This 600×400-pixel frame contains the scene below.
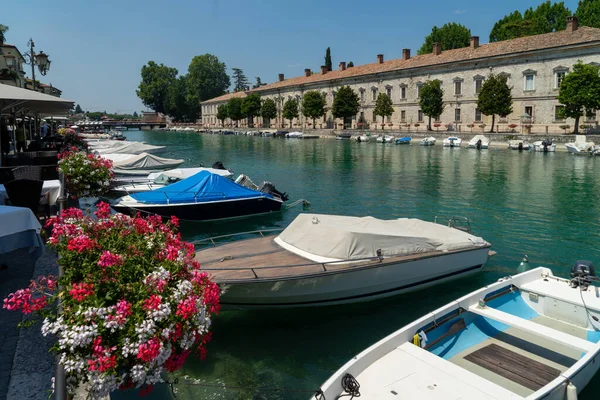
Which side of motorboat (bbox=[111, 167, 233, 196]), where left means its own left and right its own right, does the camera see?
left

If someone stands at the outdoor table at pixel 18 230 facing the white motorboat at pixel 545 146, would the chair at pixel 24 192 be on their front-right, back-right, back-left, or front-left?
front-left

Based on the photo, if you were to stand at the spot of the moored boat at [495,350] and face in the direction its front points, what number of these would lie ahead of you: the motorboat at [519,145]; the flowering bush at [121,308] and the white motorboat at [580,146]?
1

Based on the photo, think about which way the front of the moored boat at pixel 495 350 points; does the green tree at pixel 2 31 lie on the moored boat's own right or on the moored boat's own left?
on the moored boat's own right

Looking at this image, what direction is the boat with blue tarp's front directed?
to the viewer's left

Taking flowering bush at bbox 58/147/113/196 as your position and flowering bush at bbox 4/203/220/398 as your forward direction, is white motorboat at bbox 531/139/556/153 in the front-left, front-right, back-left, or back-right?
back-left

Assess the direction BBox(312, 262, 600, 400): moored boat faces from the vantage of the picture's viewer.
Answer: facing the viewer and to the left of the viewer

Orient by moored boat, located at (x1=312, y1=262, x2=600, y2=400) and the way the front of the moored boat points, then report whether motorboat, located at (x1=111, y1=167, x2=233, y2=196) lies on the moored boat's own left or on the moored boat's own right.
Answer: on the moored boat's own right

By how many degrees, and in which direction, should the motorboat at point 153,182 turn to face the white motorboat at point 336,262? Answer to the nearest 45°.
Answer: approximately 90° to its left

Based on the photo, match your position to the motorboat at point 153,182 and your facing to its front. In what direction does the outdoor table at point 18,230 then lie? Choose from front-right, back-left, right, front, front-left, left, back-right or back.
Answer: left

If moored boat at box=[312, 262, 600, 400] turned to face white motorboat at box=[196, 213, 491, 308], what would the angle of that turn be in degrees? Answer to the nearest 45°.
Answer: approximately 90° to its right

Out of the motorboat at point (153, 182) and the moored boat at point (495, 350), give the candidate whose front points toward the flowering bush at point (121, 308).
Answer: the moored boat

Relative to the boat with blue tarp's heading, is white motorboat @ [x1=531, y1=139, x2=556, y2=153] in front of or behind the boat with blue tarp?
behind

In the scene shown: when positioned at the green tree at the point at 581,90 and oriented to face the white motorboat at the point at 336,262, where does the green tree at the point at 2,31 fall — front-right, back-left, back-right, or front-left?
front-right
